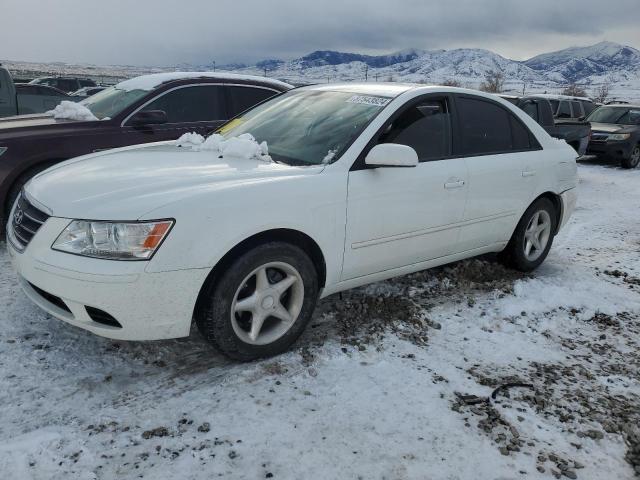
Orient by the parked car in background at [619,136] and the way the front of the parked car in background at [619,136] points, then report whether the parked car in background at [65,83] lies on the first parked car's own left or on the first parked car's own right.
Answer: on the first parked car's own right

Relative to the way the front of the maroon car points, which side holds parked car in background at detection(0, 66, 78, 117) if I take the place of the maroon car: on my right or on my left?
on my right

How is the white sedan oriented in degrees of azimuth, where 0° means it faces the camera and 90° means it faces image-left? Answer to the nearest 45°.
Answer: approximately 45°

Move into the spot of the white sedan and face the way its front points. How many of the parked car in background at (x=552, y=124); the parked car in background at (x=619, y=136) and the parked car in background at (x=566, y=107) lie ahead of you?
0

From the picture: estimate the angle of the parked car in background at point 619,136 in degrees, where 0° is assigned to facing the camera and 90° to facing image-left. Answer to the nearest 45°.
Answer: approximately 45°

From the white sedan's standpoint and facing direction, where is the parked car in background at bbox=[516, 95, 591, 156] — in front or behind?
behind

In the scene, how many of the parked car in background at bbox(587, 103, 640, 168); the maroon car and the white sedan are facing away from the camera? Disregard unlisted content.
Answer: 0

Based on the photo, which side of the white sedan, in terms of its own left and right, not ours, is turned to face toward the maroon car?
right

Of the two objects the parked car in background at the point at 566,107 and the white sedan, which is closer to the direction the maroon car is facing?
the white sedan

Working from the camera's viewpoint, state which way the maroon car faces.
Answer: facing the viewer and to the left of the viewer

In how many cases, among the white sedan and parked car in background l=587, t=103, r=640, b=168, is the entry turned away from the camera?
0

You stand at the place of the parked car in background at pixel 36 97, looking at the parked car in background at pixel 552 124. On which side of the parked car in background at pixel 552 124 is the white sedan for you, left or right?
right

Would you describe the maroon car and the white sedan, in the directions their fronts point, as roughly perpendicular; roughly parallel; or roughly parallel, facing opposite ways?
roughly parallel

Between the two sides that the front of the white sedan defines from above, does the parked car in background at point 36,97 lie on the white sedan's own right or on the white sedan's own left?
on the white sedan's own right

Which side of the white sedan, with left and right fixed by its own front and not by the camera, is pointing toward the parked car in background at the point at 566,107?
back
